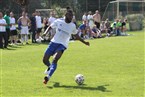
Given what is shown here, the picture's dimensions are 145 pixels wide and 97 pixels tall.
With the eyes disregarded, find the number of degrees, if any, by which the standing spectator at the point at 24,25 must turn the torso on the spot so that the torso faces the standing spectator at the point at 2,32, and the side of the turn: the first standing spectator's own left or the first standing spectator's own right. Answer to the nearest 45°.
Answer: approximately 45° to the first standing spectator's own right

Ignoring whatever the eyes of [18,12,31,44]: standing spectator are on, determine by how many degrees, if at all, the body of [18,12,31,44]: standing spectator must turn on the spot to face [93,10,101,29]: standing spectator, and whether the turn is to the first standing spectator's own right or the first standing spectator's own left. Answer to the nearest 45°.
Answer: approximately 135° to the first standing spectator's own left

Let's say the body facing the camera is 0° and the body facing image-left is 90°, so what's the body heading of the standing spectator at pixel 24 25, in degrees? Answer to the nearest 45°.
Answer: approximately 0°
